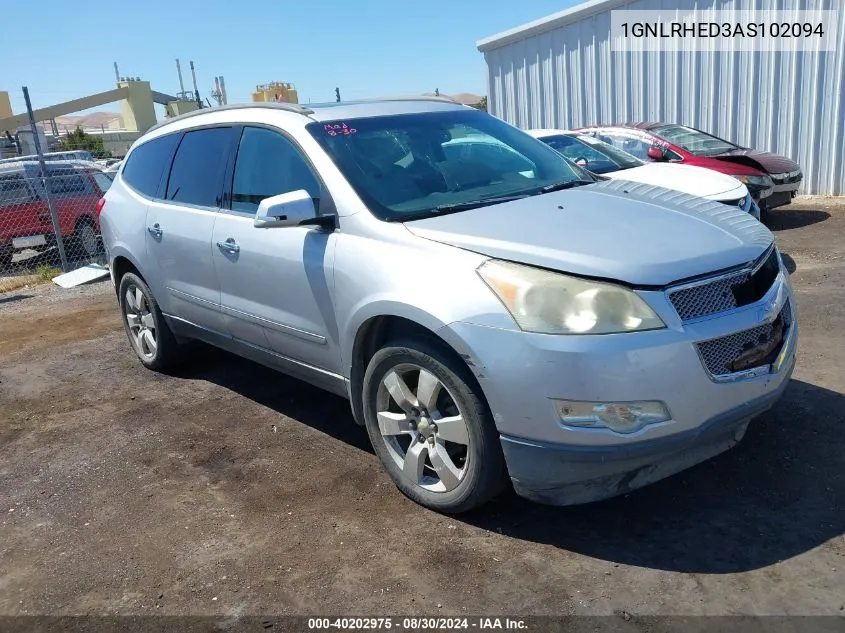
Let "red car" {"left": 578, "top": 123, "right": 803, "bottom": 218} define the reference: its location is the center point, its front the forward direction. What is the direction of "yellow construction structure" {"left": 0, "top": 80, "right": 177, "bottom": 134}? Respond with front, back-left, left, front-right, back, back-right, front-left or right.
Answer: back

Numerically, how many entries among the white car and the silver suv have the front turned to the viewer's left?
0

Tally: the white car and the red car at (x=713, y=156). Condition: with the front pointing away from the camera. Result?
0

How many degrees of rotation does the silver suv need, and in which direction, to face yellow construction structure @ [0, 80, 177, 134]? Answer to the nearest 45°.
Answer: approximately 180°

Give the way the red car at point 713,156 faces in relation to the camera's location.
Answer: facing the viewer and to the right of the viewer

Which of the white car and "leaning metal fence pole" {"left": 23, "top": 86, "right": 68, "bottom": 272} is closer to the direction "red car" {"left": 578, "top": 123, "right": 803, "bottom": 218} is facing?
the white car

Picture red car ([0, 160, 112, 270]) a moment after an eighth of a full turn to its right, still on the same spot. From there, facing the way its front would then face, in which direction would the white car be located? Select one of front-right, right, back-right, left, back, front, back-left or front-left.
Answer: front-right

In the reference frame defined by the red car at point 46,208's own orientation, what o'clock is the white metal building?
The white metal building is roughly at 2 o'clock from the red car.

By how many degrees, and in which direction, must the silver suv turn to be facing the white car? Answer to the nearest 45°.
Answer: approximately 90° to its left

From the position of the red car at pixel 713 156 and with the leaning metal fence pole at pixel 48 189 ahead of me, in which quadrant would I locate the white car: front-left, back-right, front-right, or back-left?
front-left

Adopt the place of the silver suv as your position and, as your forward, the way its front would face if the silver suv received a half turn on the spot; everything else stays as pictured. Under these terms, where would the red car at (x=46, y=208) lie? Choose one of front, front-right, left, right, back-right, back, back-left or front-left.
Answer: front

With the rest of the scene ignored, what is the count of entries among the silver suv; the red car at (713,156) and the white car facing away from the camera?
0
